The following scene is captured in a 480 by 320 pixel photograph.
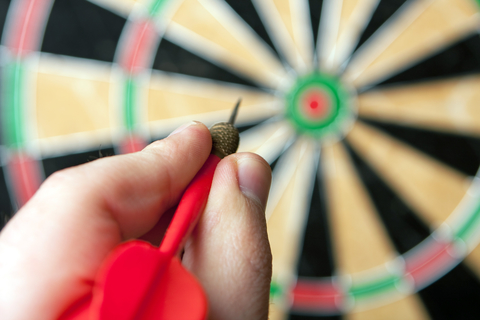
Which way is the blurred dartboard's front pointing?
toward the camera
